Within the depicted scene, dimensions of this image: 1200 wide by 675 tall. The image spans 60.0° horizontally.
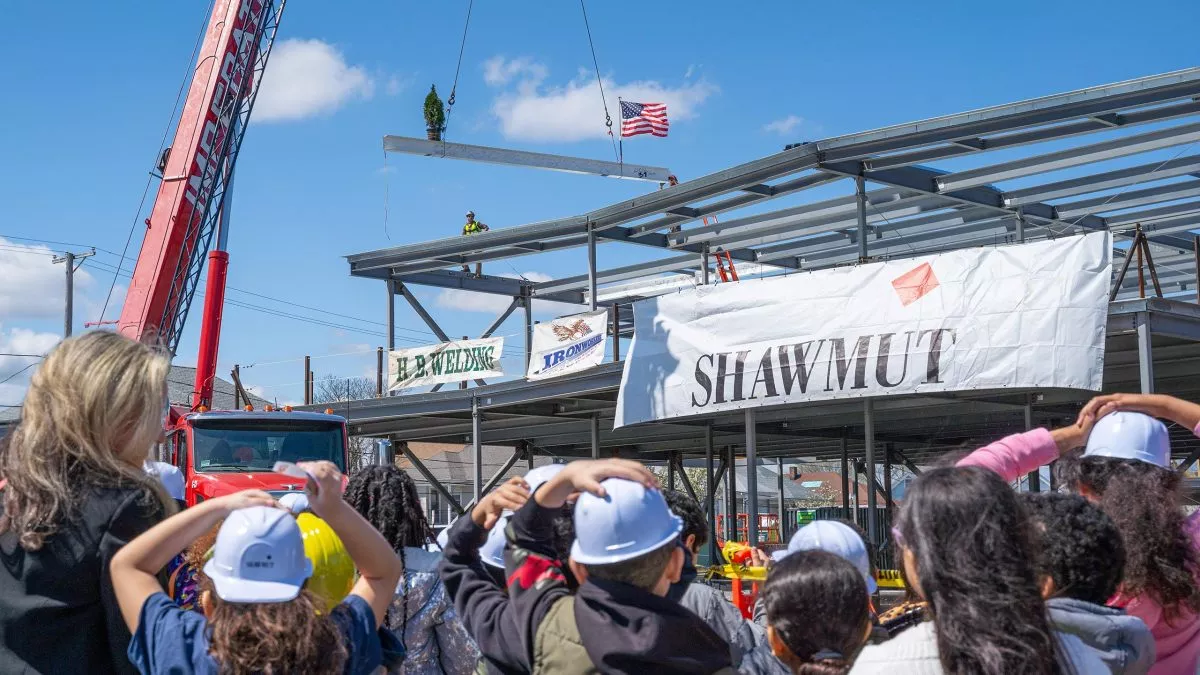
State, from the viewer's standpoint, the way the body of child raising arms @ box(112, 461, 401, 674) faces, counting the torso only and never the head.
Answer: away from the camera

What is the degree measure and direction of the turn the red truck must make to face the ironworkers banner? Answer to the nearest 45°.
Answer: approximately 90° to its left

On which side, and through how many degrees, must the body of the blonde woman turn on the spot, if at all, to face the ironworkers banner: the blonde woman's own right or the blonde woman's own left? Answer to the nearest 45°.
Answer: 0° — they already face it

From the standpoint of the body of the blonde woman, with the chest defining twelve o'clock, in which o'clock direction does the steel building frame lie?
The steel building frame is roughly at 12 o'clock from the blonde woman.

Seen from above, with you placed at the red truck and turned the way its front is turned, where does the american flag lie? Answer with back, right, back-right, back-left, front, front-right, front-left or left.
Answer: back-left

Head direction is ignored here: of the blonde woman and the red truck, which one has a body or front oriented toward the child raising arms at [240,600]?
the red truck

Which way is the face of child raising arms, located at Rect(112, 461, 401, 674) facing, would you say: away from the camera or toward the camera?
away from the camera

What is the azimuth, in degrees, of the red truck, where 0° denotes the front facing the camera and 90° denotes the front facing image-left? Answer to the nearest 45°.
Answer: approximately 0°
